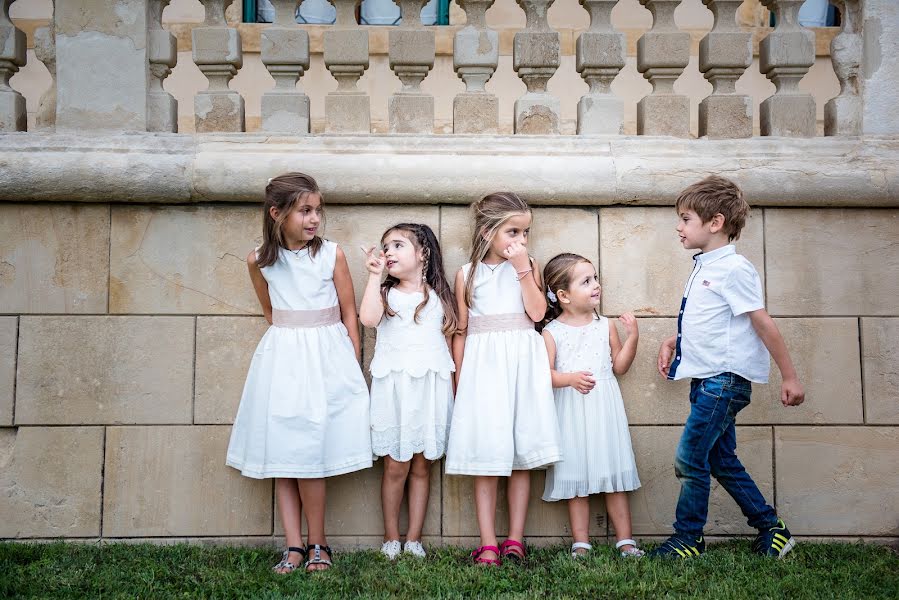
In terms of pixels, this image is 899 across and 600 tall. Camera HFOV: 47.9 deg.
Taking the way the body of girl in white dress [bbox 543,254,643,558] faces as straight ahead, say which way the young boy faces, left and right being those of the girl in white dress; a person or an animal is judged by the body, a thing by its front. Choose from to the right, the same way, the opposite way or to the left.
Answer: to the right

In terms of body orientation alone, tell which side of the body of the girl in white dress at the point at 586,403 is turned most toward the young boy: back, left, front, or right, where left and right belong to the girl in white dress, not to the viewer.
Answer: left

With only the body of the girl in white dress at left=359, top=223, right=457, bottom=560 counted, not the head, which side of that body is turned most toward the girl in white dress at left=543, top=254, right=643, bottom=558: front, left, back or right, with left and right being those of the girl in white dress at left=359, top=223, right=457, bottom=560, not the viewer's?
left

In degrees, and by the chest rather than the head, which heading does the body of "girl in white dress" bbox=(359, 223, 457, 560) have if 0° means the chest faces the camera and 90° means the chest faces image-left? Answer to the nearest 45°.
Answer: approximately 0°

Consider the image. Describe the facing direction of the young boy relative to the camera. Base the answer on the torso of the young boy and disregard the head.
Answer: to the viewer's left

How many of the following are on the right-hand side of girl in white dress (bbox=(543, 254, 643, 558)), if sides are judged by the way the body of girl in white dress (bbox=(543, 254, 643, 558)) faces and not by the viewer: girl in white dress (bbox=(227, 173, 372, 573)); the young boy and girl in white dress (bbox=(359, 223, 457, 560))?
2

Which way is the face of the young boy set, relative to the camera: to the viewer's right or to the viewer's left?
to the viewer's left
